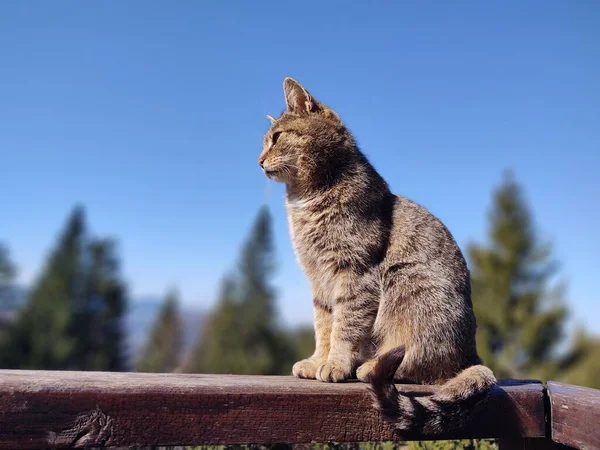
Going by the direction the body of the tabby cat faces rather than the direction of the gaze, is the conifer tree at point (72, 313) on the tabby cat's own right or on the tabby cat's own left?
on the tabby cat's own right

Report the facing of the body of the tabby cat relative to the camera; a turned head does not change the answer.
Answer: to the viewer's left

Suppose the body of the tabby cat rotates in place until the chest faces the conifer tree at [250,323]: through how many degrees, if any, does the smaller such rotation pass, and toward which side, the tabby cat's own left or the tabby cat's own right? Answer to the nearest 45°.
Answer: approximately 90° to the tabby cat's own right

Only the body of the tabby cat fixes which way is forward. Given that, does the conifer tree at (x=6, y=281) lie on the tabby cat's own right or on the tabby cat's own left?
on the tabby cat's own right

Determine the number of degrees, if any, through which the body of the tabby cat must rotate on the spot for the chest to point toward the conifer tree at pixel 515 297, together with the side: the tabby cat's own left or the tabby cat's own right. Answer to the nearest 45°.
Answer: approximately 90° to the tabby cat's own right
